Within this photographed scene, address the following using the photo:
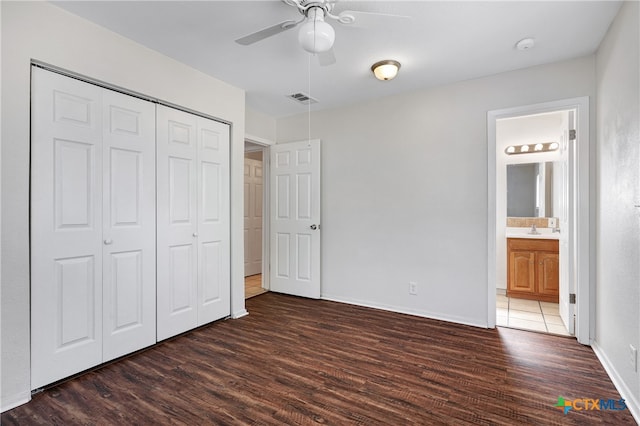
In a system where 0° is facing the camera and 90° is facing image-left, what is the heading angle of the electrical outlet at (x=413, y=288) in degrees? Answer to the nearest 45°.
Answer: approximately 0°

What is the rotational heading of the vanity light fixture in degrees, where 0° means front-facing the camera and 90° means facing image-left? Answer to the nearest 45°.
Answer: approximately 0°

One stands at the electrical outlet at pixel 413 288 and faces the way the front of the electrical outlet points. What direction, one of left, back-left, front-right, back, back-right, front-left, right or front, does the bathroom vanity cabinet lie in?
back-left

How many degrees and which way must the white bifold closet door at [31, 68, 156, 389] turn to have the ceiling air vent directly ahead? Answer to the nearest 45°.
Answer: approximately 45° to its left

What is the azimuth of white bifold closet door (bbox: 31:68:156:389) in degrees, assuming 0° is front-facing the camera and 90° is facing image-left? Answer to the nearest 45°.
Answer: approximately 315°

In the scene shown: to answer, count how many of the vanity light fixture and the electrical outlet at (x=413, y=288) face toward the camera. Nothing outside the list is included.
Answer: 2

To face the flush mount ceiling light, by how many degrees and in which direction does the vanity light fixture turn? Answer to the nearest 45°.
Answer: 0° — it already faces it

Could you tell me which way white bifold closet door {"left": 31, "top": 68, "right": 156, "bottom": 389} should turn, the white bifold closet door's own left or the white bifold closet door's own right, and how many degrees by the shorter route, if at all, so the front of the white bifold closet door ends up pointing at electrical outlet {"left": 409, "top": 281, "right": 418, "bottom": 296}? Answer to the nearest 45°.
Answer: approximately 45° to the white bifold closet door's own left

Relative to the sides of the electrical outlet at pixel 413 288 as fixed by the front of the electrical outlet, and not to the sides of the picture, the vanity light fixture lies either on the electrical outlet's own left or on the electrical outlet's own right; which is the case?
on the electrical outlet's own left

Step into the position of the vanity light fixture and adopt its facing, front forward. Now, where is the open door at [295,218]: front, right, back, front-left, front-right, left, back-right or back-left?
front-right

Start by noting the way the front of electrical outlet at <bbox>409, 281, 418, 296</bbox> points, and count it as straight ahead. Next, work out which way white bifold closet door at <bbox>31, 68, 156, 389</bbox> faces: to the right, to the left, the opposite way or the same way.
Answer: to the left

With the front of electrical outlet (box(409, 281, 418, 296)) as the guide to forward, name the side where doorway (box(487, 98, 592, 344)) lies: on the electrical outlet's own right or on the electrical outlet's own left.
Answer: on the electrical outlet's own left

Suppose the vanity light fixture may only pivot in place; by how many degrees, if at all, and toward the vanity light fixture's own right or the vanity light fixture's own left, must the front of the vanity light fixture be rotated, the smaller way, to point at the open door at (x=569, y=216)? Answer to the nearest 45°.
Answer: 0° — it already faces it

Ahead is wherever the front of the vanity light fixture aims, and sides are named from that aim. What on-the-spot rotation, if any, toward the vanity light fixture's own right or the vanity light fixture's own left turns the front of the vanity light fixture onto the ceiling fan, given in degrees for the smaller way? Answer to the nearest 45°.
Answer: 0° — it already faces it
